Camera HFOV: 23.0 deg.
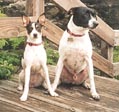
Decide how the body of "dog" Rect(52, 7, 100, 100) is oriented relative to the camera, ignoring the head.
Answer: toward the camera

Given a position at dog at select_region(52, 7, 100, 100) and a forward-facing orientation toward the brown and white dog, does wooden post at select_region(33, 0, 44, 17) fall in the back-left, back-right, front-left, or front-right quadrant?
front-right

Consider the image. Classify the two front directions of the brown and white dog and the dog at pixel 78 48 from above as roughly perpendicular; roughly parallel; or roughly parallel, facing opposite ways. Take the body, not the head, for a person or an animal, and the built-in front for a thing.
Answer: roughly parallel

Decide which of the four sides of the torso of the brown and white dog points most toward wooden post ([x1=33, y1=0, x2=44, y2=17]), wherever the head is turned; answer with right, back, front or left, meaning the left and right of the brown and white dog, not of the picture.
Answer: back

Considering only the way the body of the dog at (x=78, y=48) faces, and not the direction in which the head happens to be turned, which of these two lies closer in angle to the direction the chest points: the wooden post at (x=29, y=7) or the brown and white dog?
the brown and white dog

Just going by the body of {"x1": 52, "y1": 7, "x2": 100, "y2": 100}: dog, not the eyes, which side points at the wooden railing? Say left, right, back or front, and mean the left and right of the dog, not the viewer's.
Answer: back

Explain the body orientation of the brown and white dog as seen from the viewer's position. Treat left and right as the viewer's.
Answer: facing the viewer

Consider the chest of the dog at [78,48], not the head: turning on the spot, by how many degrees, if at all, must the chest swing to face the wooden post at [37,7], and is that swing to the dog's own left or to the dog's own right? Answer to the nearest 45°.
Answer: approximately 135° to the dog's own right

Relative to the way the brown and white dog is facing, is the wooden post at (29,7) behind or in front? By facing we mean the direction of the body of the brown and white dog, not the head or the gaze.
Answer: behind

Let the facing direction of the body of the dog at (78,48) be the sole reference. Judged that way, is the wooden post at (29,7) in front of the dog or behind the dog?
behind

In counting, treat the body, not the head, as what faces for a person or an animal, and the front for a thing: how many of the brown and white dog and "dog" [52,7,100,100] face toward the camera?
2
